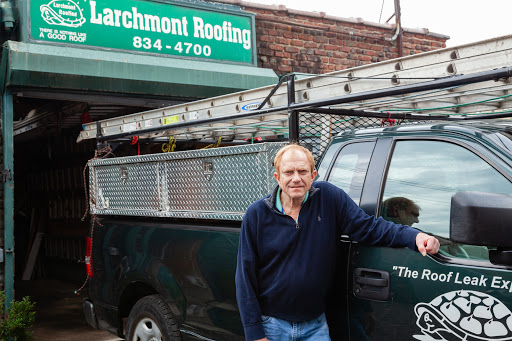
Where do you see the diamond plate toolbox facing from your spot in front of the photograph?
facing the viewer and to the left of the viewer

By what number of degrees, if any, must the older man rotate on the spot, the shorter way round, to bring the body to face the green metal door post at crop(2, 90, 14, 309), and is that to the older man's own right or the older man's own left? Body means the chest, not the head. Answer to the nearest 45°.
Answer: approximately 135° to the older man's own right

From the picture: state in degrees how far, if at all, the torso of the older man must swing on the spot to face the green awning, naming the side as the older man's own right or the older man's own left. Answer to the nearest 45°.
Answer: approximately 135° to the older man's own right

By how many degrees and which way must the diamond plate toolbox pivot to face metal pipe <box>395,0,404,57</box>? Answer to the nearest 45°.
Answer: approximately 180°

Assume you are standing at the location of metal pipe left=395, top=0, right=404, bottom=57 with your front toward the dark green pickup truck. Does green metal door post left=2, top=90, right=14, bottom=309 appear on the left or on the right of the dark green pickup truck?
right

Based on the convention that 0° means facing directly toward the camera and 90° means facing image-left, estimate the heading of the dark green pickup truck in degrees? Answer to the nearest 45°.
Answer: approximately 315°
